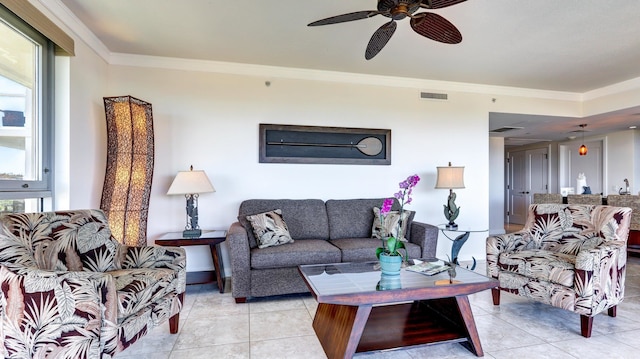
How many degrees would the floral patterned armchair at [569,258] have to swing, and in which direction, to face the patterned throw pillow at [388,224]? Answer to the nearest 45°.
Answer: approximately 45° to its right

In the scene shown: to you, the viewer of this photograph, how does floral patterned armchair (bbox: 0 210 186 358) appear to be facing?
facing the viewer and to the right of the viewer

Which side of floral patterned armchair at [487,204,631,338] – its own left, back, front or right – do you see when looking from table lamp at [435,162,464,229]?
right

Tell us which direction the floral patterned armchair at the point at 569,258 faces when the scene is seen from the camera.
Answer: facing the viewer and to the left of the viewer

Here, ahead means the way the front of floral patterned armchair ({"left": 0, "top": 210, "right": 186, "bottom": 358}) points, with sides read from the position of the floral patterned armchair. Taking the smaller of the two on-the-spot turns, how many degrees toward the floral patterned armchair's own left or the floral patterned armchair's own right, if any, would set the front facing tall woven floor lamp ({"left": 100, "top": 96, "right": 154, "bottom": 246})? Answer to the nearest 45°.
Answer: approximately 135° to the floral patterned armchair's own left

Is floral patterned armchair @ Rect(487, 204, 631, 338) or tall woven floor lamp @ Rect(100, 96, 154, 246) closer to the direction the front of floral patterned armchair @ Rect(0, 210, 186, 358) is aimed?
the floral patterned armchair

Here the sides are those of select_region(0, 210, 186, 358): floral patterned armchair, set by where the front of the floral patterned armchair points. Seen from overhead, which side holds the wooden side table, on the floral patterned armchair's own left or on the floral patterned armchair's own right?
on the floral patterned armchair's own left

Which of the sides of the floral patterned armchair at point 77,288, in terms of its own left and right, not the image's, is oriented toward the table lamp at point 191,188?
left

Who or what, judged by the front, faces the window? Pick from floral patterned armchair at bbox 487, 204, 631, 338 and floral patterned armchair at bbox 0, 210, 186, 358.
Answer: floral patterned armchair at bbox 487, 204, 631, 338

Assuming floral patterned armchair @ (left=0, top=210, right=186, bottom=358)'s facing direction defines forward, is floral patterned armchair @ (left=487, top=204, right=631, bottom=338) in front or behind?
in front

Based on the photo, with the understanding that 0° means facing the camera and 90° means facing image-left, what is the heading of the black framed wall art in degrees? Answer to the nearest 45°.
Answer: approximately 0°
